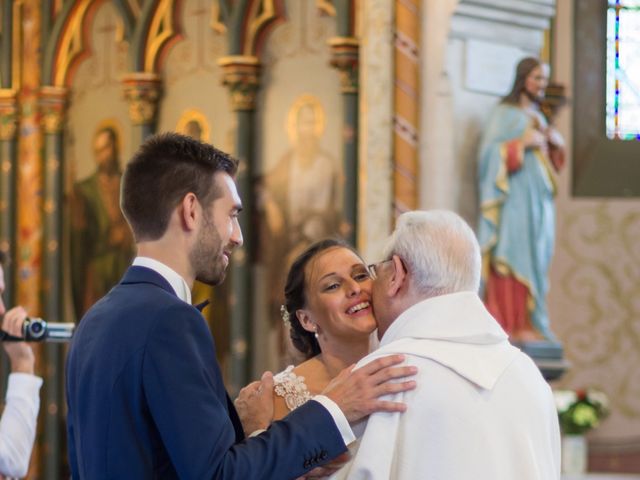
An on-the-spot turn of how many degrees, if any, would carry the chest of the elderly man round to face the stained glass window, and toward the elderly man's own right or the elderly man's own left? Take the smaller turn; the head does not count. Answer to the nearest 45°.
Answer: approximately 45° to the elderly man's own right

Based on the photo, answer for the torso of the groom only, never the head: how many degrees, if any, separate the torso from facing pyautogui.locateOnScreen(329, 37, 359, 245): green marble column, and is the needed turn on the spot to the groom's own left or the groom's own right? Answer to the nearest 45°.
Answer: approximately 45° to the groom's own left

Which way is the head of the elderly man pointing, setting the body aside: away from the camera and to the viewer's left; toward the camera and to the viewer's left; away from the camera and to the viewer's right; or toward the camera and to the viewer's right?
away from the camera and to the viewer's left

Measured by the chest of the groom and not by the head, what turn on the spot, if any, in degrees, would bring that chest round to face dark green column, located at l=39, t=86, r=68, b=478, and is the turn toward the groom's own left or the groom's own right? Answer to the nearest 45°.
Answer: approximately 45° to the groom's own left

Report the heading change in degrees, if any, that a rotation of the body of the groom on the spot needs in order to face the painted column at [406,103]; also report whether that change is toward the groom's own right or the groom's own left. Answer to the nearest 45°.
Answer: approximately 45° to the groom's own left

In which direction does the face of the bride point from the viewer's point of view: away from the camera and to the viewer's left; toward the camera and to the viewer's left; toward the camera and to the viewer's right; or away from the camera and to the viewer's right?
toward the camera and to the viewer's right

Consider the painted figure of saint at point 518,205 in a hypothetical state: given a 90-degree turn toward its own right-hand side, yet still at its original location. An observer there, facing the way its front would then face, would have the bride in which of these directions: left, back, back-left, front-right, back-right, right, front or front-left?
front-left

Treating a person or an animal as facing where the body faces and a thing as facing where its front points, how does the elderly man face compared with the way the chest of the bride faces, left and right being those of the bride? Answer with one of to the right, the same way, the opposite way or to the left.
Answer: the opposite way

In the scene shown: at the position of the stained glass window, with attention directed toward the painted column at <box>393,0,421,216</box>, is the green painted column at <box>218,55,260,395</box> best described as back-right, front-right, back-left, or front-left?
front-right

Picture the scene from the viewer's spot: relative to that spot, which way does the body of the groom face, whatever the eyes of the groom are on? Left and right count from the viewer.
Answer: facing away from the viewer and to the right of the viewer

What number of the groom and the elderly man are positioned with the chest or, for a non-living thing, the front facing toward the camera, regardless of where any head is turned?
0

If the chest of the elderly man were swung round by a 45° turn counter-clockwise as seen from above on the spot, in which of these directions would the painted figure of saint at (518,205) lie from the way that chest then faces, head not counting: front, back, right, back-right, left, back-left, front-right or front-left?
right

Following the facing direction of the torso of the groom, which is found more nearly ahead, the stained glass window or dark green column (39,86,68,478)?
the stained glass window

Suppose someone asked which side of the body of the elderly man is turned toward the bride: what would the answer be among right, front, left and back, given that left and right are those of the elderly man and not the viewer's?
front

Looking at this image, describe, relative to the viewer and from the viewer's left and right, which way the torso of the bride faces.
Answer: facing the viewer and to the right of the viewer
